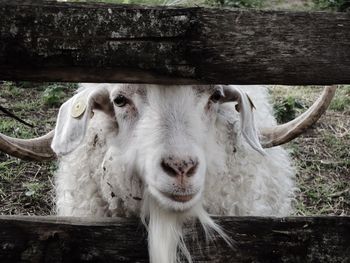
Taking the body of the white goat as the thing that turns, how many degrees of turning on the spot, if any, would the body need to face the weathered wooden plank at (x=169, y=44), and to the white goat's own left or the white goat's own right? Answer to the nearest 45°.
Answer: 0° — it already faces it

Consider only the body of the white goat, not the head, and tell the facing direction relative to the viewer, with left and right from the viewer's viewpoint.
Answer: facing the viewer
